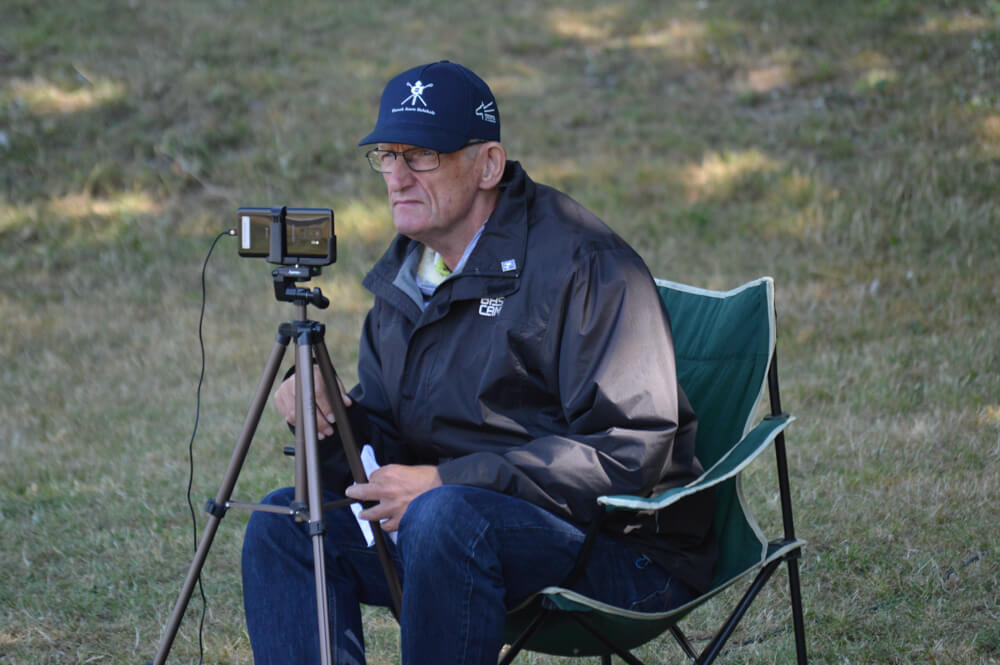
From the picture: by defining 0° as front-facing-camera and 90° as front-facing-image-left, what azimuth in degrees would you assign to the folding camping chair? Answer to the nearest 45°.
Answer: approximately 45°

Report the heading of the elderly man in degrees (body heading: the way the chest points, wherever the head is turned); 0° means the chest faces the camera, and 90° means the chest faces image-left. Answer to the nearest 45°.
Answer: approximately 45°

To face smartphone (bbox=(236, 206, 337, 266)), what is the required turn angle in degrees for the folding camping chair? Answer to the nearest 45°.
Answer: approximately 45° to its right
